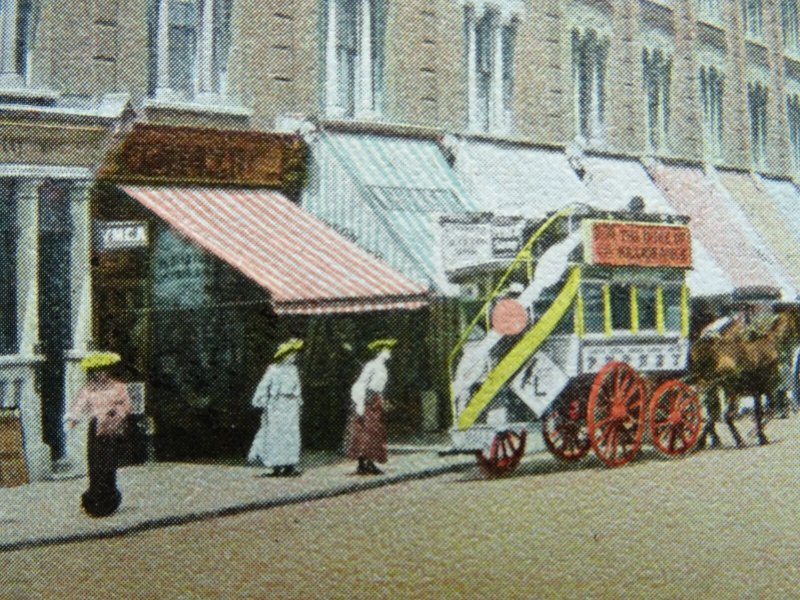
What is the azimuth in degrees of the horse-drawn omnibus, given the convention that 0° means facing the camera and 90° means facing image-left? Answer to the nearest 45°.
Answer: approximately 225°

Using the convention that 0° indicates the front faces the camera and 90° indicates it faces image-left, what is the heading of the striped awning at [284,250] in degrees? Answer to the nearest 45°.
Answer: approximately 315°

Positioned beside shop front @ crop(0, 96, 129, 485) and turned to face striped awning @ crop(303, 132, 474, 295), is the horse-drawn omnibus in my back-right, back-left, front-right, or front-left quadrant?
front-right

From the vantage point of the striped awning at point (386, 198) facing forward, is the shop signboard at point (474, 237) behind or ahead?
ahead

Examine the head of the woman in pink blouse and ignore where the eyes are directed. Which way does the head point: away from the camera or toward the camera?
toward the camera

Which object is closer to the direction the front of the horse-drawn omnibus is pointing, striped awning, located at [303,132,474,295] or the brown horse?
the brown horse

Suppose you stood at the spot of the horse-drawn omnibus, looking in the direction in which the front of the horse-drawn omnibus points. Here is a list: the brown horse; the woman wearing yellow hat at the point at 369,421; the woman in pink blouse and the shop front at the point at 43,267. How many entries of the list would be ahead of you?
1

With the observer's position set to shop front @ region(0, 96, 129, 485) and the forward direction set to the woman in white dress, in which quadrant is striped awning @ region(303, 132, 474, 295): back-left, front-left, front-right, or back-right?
front-left
